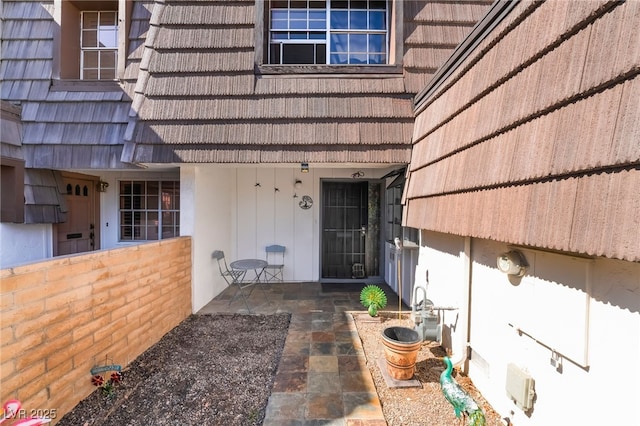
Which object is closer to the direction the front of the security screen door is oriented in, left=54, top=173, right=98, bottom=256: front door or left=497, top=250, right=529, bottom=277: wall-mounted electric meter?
the wall-mounted electric meter

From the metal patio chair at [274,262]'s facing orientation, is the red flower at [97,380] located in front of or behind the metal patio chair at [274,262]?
in front

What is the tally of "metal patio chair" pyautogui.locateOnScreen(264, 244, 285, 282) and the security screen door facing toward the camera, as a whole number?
2

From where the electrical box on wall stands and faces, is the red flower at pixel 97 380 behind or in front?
in front

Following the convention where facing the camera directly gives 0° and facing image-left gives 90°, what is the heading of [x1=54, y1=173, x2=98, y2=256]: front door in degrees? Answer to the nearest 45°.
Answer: approximately 315°

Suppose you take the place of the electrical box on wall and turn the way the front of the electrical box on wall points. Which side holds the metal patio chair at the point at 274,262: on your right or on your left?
on your right

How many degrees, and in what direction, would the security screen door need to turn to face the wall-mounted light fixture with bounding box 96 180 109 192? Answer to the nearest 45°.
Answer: approximately 90° to its right

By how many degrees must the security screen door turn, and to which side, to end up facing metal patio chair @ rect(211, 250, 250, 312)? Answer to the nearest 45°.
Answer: approximately 45° to its right

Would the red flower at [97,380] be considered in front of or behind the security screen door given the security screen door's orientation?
in front

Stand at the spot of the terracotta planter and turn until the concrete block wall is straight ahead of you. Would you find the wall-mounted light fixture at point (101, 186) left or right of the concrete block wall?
right

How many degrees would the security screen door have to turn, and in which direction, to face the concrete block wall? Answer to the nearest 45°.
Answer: approximately 45° to its right

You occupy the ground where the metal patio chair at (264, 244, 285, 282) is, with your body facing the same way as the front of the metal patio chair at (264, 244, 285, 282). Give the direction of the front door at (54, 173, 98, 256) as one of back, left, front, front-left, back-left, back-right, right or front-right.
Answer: right

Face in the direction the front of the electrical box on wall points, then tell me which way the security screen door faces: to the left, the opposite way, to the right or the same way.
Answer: to the left
